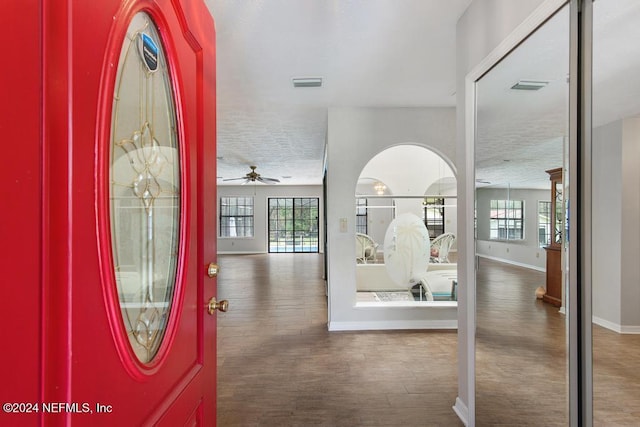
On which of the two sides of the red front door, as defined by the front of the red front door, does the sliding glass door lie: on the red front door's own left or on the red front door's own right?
on the red front door's own left

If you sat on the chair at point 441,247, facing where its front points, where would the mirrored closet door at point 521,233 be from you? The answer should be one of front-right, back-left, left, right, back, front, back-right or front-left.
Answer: front-left

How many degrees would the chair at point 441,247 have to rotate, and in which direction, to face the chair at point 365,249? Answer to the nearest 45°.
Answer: approximately 45° to its right

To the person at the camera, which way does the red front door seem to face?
facing the viewer and to the right of the viewer

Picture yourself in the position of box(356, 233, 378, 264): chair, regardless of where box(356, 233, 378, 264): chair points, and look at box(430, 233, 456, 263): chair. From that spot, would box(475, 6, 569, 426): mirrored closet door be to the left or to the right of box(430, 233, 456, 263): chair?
right

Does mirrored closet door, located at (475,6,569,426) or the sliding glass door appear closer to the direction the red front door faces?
the mirrored closet door

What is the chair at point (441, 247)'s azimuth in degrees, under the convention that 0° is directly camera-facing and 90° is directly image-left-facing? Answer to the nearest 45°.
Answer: approximately 45°

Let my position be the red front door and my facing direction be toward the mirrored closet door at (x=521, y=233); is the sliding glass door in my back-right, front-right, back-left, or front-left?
front-left

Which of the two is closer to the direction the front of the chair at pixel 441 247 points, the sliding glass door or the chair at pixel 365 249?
the chair

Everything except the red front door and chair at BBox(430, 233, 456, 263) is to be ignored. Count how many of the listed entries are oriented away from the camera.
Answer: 0

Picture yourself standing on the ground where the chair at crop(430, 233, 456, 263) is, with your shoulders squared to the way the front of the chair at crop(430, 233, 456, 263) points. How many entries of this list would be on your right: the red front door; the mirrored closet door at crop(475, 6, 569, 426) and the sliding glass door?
1

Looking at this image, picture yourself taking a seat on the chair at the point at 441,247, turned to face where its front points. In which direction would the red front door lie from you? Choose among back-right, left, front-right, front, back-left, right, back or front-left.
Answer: front-left
